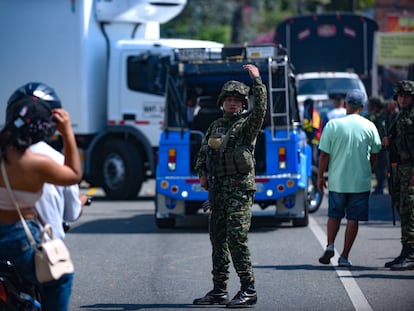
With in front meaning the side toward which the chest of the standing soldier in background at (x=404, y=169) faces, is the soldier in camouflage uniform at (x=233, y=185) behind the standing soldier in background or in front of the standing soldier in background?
in front

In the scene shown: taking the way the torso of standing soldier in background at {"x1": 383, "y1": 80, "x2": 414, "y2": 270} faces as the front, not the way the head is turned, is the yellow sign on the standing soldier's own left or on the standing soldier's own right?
on the standing soldier's own right

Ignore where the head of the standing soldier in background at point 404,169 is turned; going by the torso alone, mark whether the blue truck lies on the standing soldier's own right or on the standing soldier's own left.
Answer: on the standing soldier's own right

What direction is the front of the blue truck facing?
away from the camera

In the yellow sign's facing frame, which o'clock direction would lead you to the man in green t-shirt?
The man in green t-shirt is roughly at 12 o'clock from the yellow sign.

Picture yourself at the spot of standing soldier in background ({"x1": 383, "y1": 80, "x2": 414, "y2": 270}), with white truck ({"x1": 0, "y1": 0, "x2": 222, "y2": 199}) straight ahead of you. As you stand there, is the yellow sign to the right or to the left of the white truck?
right

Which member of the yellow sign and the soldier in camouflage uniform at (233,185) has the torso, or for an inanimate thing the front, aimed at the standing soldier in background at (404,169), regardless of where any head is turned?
the yellow sign

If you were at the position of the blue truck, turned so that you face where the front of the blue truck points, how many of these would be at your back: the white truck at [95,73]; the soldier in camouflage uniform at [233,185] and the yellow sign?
1

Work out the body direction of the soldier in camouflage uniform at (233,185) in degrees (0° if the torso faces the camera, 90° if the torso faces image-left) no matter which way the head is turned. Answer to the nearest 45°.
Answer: approximately 45°
